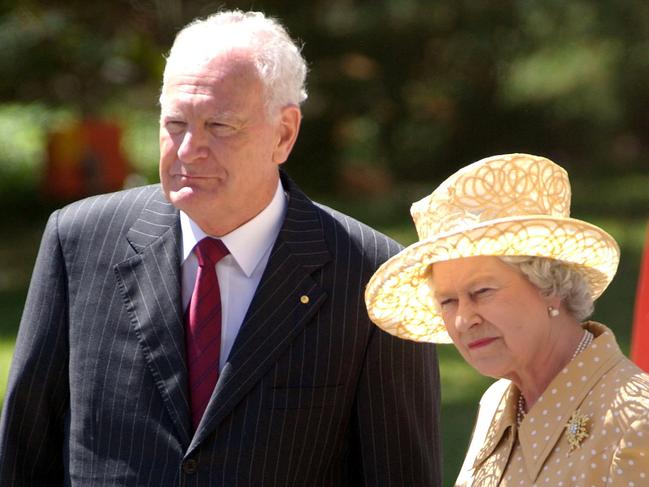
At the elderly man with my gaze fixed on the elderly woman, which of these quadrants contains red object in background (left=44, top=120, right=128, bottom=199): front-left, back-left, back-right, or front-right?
back-left

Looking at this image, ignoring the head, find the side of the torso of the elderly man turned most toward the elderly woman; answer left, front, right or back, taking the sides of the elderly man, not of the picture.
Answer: left

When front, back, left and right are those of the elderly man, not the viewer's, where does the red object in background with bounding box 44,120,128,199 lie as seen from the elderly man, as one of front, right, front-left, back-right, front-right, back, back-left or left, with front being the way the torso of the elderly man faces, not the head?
back-right

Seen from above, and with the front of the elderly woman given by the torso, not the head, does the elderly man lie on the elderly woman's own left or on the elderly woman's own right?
on the elderly woman's own right

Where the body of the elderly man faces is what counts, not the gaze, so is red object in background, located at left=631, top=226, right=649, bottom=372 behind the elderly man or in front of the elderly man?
behind
